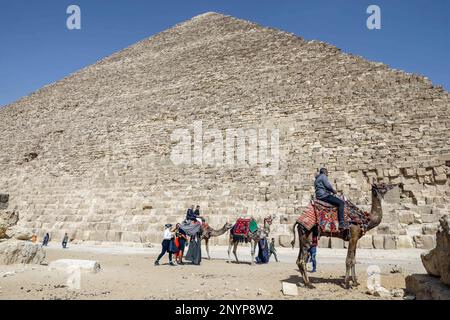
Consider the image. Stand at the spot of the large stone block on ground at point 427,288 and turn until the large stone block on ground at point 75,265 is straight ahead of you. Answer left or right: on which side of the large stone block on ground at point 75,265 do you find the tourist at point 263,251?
right

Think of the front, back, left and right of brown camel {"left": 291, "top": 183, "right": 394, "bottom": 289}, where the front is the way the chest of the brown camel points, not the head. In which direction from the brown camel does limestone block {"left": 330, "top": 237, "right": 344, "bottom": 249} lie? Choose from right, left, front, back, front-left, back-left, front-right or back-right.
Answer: left

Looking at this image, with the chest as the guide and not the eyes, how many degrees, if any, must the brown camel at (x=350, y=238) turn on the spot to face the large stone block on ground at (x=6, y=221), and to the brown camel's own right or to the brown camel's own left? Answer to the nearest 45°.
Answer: approximately 180°

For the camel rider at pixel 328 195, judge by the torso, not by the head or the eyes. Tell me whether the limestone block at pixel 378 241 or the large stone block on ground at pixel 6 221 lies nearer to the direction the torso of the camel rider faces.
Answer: the limestone block

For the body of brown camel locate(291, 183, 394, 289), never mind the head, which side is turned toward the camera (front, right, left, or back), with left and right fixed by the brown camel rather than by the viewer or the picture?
right

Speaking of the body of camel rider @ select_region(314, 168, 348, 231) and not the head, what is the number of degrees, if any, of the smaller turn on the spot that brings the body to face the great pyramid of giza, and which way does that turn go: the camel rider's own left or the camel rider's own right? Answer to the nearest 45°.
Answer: approximately 90° to the camel rider's own left

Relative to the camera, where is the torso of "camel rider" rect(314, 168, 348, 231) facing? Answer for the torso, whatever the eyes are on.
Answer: to the viewer's right

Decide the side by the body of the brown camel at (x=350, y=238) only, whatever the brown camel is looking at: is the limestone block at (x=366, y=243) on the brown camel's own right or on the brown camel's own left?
on the brown camel's own left

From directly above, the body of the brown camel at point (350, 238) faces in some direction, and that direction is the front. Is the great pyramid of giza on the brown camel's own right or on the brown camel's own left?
on the brown camel's own left

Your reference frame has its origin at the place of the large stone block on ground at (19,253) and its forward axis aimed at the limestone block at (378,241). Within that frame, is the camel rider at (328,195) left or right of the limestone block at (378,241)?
right
